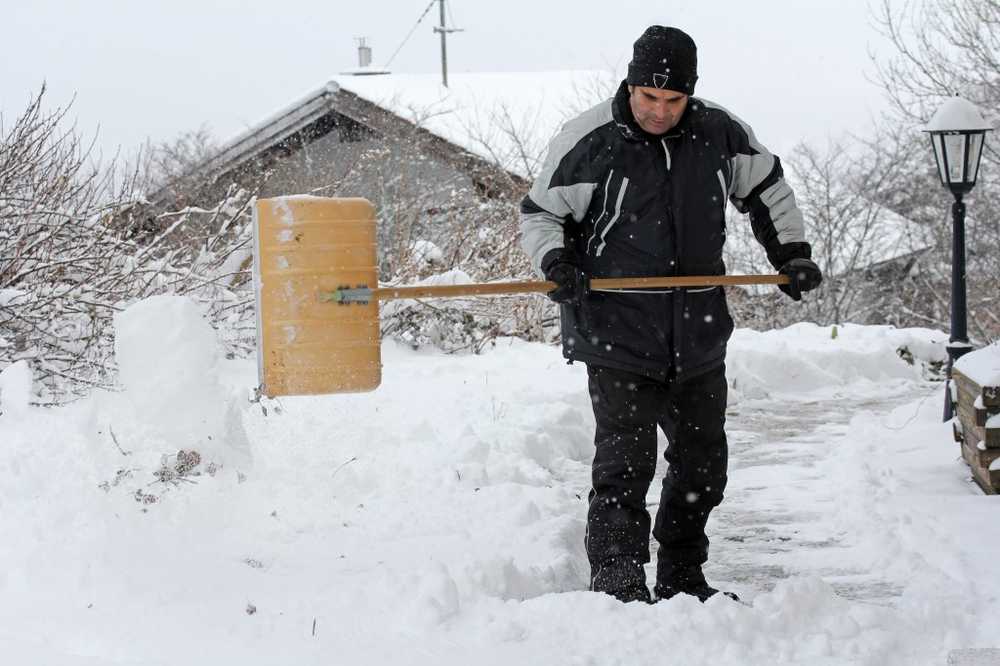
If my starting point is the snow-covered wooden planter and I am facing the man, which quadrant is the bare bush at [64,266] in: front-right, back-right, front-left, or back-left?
front-right

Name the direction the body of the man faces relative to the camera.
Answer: toward the camera

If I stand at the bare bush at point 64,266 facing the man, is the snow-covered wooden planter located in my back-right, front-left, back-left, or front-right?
front-left

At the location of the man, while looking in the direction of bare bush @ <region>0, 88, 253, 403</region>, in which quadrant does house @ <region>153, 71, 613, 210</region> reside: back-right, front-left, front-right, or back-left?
front-right

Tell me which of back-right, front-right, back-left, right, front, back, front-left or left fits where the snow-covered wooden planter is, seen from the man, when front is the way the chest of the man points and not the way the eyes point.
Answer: back-left

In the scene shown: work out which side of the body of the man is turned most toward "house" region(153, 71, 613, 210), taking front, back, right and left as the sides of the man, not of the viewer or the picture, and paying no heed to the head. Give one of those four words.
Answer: back

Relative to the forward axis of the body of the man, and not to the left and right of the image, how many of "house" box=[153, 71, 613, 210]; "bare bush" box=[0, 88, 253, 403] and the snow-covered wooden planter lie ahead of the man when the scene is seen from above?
0

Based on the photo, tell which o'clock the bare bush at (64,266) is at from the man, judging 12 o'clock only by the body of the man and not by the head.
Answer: The bare bush is roughly at 4 o'clock from the man.
